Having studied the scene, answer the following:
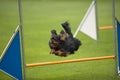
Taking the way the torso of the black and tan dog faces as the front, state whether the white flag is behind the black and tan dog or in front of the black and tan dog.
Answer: behind

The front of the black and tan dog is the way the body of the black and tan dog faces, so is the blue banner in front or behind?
in front

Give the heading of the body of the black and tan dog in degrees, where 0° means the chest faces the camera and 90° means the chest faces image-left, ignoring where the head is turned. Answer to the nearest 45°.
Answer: approximately 45°
